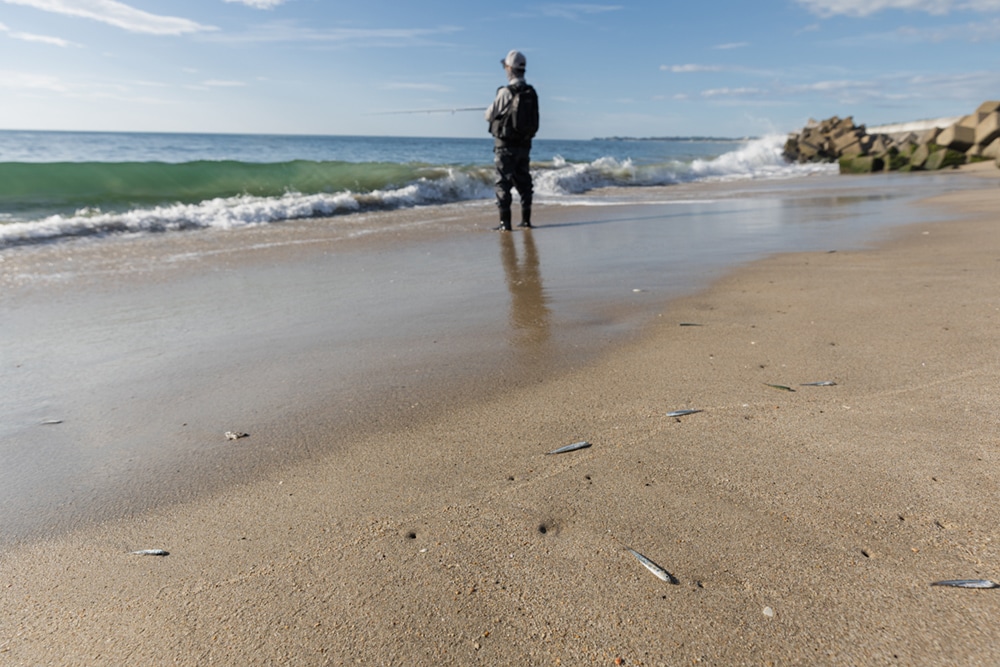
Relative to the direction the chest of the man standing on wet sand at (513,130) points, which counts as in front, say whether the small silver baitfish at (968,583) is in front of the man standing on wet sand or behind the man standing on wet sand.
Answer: behind

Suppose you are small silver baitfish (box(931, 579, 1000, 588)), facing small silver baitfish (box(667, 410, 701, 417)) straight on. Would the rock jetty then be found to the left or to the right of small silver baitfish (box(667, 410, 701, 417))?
right

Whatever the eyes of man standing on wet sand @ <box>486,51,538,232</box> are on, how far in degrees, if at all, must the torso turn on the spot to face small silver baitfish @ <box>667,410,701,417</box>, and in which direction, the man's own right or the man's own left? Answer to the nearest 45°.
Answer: approximately 135° to the man's own left

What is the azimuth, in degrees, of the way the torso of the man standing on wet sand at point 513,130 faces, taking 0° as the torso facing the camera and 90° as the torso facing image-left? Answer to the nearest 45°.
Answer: approximately 135°

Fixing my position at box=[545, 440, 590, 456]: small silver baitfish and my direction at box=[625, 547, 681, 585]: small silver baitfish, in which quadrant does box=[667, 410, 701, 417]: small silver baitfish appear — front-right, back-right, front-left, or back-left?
back-left

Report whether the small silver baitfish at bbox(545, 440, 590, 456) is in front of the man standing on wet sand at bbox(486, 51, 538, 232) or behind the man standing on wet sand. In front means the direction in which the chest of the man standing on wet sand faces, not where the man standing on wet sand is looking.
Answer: behind

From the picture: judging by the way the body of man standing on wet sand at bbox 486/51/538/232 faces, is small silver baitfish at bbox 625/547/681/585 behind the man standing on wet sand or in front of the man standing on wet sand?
behind
